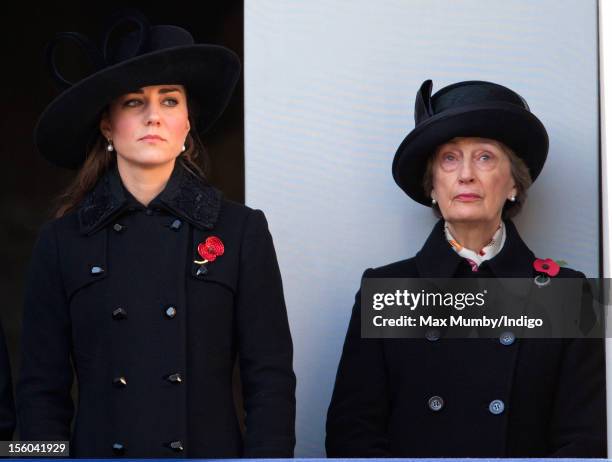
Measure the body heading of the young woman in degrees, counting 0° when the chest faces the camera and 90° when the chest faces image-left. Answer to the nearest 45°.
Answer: approximately 0°

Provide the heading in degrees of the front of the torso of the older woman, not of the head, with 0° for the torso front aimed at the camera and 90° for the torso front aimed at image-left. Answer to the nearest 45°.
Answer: approximately 0°

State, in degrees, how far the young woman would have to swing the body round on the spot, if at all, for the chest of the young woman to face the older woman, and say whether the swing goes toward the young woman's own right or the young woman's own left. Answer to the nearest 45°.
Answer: approximately 90° to the young woman's own left

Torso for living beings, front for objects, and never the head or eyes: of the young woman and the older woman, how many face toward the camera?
2

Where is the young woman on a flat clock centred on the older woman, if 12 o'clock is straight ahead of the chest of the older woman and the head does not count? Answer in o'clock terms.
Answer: The young woman is roughly at 2 o'clock from the older woman.
